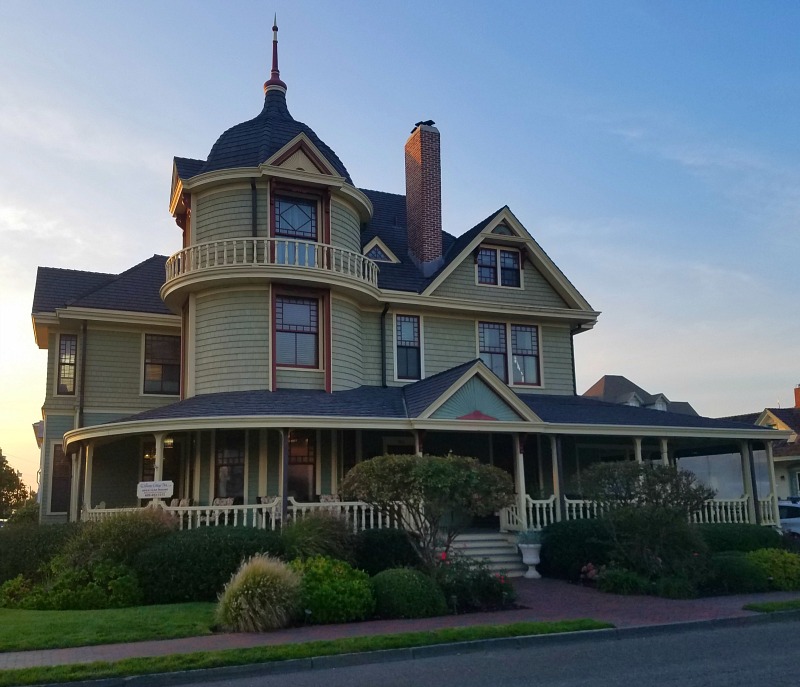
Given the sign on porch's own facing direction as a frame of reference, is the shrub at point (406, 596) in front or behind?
in front

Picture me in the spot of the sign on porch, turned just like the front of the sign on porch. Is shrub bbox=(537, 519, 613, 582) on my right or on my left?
on my left

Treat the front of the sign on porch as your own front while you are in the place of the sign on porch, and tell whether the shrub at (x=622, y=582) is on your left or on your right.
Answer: on your left

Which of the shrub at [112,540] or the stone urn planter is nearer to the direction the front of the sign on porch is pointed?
the shrub

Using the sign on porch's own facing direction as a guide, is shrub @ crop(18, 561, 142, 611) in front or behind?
in front

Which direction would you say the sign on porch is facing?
toward the camera

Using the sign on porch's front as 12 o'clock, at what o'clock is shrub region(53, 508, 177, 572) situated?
The shrub is roughly at 1 o'clock from the sign on porch.

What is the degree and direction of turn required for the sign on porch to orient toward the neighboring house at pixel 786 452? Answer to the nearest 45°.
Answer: approximately 135° to its left

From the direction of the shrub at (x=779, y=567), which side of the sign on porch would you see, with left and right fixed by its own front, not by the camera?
left

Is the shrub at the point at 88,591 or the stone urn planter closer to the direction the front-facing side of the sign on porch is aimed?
the shrub

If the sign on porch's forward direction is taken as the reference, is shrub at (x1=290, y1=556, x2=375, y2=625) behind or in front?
in front

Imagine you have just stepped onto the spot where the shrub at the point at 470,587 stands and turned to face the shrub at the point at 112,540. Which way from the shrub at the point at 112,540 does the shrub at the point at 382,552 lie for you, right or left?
right

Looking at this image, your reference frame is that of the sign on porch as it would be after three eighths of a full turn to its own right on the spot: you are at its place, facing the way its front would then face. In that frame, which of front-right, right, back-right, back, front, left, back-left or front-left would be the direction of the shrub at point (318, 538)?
back

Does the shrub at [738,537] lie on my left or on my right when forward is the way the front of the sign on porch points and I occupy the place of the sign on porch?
on my left

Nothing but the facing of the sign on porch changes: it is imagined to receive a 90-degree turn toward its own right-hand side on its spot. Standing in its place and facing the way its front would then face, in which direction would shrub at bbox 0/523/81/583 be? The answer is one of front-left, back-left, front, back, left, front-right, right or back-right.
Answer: front

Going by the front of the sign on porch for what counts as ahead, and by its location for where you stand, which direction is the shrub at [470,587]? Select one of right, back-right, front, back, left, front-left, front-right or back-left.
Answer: front-left

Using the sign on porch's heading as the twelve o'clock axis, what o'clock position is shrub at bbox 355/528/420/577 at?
The shrub is roughly at 10 o'clock from the sign on porch.
